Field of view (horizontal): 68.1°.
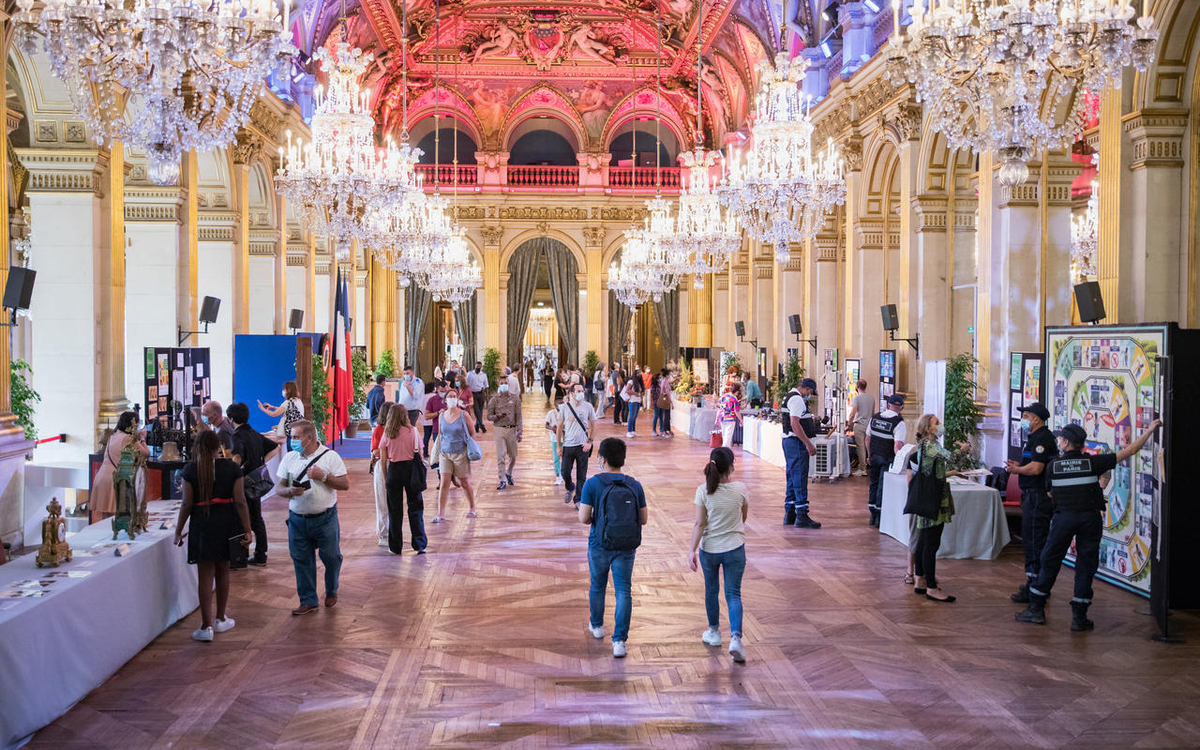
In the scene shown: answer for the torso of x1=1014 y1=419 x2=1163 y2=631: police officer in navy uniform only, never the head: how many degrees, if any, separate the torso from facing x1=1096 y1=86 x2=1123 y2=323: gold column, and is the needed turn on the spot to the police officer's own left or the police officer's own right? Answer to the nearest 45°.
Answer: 0° — they already face it

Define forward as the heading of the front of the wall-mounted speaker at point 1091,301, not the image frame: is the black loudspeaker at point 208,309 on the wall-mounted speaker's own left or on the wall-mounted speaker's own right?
on the wall-mounted speaker's own right

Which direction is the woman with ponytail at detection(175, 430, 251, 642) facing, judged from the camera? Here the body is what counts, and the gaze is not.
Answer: away from the camera

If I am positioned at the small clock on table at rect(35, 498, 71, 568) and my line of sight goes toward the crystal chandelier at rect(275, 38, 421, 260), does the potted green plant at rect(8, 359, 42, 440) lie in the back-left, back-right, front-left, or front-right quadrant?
front-left

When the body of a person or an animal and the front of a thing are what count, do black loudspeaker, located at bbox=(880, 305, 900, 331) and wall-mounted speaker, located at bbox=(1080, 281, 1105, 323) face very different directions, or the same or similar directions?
same or similar directions

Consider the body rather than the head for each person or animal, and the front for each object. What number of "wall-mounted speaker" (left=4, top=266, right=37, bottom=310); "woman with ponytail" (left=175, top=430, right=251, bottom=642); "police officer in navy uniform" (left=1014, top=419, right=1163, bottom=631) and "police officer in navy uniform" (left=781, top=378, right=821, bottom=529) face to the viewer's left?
0

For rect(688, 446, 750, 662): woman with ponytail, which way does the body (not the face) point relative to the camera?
away from the camera

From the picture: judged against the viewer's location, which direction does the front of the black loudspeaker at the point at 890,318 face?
facing the viewer and to the left of the viewer

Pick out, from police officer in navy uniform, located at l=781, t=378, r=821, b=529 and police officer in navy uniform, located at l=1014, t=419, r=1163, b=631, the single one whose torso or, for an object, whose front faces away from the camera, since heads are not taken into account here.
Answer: police officer in navy uniform, located at l=1014, t=419, r=1163, b=631

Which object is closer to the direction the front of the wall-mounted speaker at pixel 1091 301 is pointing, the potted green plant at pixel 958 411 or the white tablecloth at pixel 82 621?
the white tablecloth
